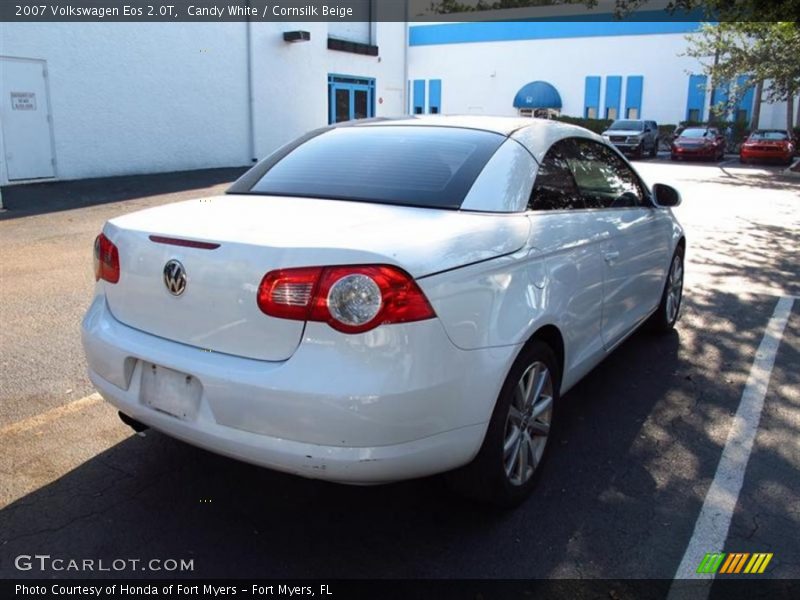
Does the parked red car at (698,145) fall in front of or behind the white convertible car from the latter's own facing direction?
in front

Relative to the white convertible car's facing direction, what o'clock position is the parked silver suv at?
The parked silver suv is roughly at 11 o'clock from the white convertible car.

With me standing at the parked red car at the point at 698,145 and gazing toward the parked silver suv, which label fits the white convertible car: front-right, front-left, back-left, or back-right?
back-left

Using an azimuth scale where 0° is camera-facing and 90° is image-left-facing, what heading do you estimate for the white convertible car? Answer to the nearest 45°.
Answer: approximately 225°
